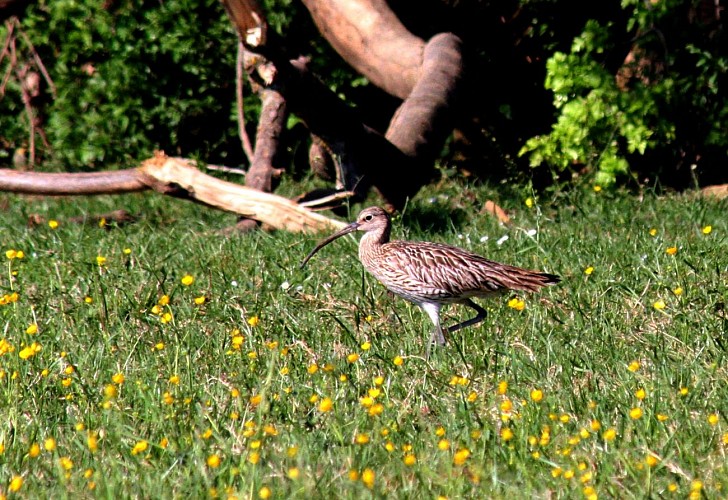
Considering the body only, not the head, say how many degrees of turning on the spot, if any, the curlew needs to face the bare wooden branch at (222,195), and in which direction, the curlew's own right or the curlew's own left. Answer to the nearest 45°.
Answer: approximately 45° to the curlew's own right

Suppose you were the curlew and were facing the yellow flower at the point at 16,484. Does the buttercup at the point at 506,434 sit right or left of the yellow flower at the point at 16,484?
left

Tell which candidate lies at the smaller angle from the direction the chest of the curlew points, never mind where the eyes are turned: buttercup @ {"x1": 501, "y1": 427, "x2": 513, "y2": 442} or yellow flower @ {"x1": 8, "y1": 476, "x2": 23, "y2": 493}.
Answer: the yellow flower

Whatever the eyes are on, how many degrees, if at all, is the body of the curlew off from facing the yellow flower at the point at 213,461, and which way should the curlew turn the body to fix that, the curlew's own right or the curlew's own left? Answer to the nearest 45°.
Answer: approximately 90° to the curlew's own left

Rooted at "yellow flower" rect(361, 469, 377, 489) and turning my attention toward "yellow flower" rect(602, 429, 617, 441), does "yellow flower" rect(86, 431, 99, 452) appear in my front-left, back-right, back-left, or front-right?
back-left

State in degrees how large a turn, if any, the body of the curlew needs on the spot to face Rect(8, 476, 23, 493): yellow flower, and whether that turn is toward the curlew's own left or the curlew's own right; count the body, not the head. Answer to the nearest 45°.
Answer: approximately 45° to the curlew's own left

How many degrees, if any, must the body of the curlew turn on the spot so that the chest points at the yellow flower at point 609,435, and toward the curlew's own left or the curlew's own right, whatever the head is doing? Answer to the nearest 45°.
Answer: approximately 135° to the curlew's own left

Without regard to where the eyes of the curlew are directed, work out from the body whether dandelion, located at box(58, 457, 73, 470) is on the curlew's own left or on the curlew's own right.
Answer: on the curlew's own left

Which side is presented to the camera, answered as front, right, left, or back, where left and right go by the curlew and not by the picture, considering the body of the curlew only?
left

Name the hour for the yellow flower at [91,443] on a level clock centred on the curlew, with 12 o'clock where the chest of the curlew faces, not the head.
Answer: The yellow flower is roughly at 10 o'clock from the curlew.

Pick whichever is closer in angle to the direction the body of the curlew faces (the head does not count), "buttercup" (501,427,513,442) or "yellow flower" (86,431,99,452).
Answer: the yellow flower

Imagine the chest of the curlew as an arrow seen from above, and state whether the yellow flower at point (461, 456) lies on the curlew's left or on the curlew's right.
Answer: on the curlew's left

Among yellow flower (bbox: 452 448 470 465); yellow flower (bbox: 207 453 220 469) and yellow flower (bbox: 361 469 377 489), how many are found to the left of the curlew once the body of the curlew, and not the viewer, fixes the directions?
3
